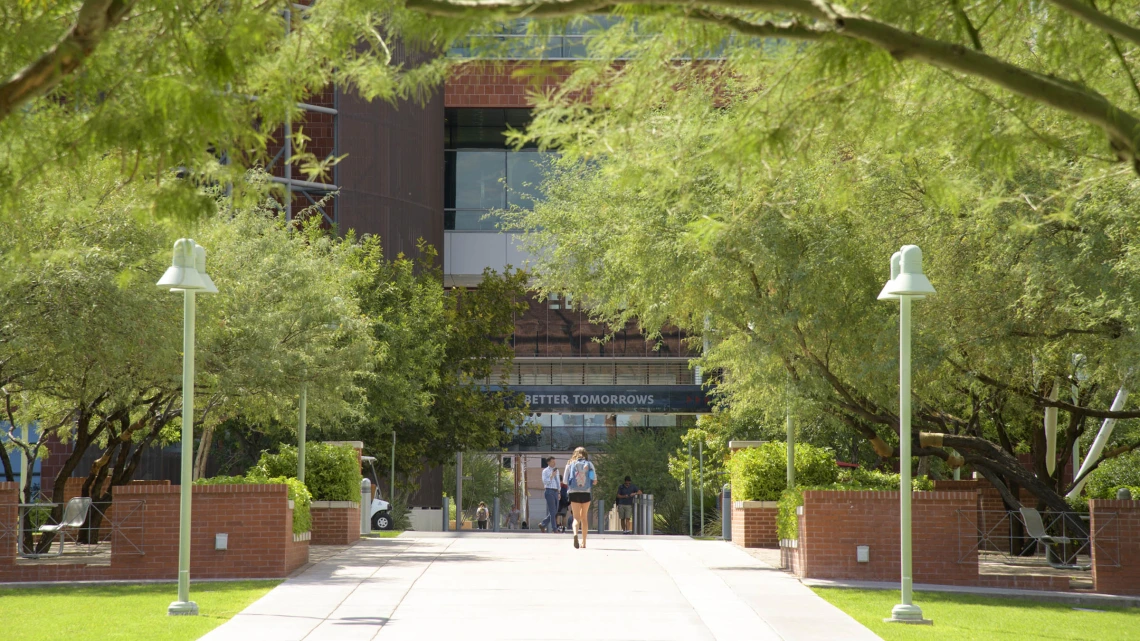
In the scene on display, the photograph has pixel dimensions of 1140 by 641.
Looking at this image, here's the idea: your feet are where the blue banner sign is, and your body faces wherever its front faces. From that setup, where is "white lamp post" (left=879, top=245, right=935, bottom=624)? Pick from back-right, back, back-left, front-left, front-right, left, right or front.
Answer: front

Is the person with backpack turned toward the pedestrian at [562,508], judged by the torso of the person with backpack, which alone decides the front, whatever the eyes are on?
yes

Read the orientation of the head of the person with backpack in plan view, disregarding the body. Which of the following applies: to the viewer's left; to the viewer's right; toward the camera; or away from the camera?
away from the camera

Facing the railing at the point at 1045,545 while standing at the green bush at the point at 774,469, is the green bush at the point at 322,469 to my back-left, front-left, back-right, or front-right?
back-right

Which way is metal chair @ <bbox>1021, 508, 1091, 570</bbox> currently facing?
to the viewer's right

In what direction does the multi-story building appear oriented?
toward the camera

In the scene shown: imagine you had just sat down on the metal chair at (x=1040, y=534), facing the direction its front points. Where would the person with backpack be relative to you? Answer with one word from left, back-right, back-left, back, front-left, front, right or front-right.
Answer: back

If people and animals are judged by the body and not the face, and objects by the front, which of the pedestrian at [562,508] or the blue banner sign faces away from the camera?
the pedestrian

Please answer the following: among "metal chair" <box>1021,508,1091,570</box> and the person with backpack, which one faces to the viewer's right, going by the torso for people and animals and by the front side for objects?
the metal chair

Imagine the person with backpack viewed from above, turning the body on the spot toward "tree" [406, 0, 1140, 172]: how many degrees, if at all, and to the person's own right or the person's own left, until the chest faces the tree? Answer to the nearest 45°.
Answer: approximately 180°

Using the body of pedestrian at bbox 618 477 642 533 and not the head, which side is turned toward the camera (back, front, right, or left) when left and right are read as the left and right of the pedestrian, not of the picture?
front

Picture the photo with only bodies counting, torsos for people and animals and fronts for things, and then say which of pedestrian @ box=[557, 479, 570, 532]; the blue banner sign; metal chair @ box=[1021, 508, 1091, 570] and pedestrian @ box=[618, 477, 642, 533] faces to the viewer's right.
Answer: the metal chair

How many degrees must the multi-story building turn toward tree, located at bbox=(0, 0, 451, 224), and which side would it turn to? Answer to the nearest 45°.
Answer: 0° — it already faces it

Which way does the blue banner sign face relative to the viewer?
toward the camera
